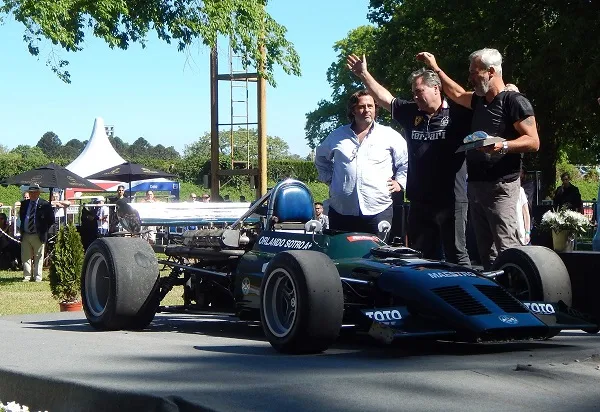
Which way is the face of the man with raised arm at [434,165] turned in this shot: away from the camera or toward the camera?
toward the camera

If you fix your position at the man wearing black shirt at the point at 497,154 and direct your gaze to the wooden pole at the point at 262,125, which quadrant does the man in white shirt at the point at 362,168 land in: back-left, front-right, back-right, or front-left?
front-left

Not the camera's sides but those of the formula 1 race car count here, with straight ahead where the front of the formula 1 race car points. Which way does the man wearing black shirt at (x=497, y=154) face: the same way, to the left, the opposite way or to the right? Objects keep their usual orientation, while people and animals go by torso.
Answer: to the right

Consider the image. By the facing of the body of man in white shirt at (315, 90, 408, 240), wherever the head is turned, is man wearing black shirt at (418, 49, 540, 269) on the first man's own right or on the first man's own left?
on the first man's own left

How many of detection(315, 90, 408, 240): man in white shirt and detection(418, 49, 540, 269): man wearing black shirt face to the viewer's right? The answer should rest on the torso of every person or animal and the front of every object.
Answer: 0

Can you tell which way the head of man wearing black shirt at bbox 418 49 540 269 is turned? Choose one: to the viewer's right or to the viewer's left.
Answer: to the viewer's left

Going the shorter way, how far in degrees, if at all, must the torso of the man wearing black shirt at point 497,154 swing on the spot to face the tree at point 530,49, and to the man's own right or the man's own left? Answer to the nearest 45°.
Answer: approximately 135° to the man's own right

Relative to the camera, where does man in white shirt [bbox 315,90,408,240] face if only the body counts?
toward the camera

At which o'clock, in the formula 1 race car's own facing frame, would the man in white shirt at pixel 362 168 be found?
The man in white shirt is roughly at 8 o'clock from the formula 1 race car.

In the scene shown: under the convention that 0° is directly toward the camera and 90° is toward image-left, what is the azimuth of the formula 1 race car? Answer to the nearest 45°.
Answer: approximately 315°
